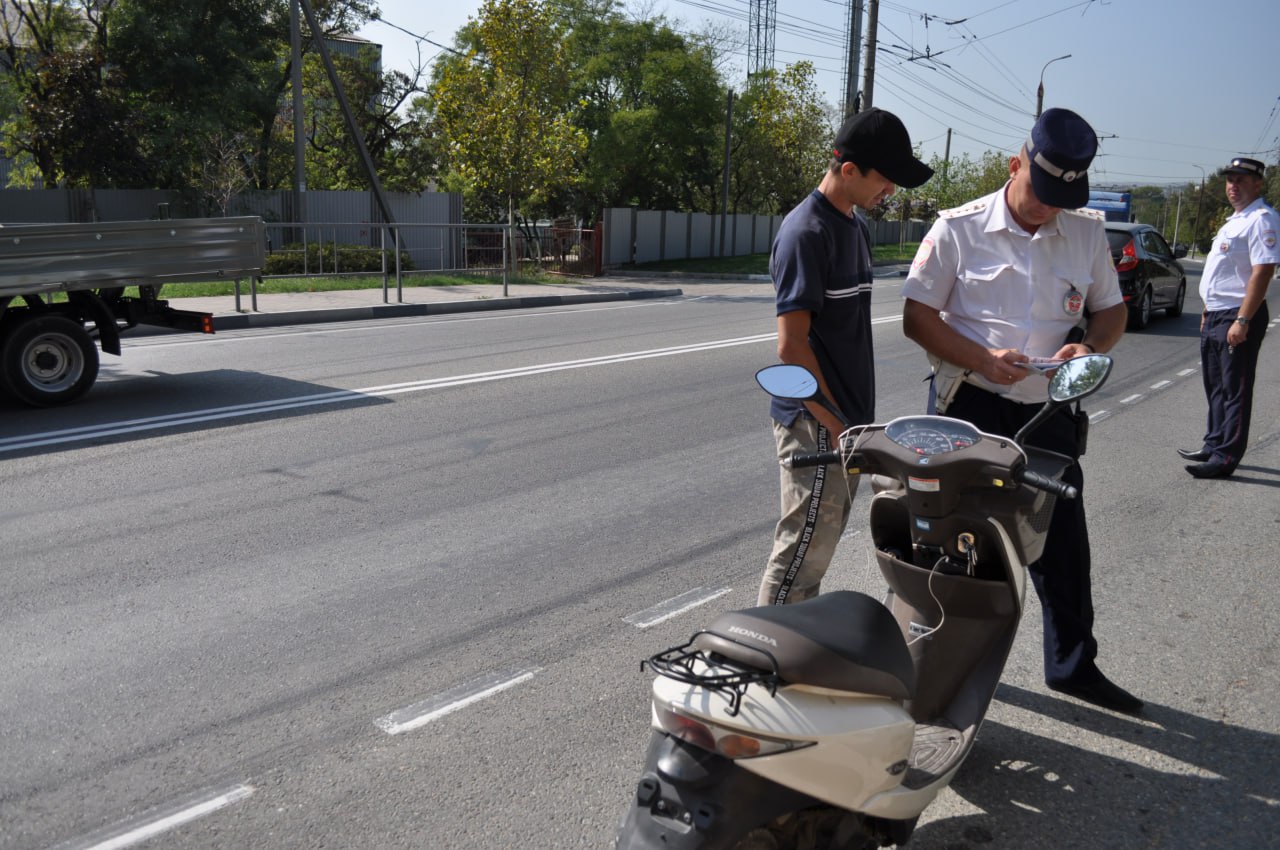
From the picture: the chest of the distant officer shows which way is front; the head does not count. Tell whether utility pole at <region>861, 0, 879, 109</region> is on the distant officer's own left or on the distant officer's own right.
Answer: on the distant officer's own right

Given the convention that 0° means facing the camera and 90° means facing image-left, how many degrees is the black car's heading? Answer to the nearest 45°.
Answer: approximately 225°

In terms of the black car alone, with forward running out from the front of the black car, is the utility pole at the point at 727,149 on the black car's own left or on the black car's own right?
on the black car's own left

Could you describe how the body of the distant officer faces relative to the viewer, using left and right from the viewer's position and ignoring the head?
facing the viewer and to the left of the viewer

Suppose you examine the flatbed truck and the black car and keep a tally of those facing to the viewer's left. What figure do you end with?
1

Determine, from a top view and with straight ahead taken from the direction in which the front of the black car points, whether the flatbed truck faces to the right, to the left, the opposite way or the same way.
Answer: the opposite way

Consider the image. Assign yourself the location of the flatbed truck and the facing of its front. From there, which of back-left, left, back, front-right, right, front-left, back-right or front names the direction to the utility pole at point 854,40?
back-right

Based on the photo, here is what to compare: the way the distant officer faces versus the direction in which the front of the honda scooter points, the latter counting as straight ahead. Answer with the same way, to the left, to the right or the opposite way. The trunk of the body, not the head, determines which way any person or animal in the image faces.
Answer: the opposite way

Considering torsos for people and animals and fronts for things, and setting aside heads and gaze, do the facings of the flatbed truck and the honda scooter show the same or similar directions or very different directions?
very different directions

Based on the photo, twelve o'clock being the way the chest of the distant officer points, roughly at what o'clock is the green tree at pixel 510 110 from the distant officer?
The green tree is roughly at 3 o'clock from the distant officer.

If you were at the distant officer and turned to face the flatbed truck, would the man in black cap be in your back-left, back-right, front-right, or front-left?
front-left

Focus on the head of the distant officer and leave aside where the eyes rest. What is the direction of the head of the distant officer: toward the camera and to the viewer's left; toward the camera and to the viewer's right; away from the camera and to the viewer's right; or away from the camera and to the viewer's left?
toward the camera and to the viewer's left

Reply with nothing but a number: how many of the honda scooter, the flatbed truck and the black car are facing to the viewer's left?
1

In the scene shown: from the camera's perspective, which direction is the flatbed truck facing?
to the viewer's left

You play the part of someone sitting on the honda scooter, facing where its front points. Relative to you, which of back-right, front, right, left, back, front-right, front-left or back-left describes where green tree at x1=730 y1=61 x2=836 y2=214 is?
front-left
